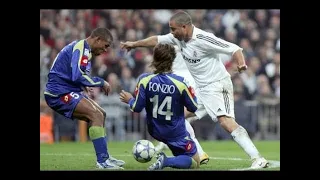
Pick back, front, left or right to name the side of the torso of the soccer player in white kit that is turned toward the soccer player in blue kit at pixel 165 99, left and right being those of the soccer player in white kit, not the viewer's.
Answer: front

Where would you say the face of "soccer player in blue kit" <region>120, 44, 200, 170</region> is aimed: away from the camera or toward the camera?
away from the camera

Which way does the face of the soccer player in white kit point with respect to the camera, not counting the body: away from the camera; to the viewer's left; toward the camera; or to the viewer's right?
to the viewer's left

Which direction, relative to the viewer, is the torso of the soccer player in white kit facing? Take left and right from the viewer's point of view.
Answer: facing the viewer and to the left of the viewer

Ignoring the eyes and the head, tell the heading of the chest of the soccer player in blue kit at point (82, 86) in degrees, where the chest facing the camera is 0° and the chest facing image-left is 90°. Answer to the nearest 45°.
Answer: approximately 270°

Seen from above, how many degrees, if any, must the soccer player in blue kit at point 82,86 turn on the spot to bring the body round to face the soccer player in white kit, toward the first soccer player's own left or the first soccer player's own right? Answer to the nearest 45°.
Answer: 0° — they already face them

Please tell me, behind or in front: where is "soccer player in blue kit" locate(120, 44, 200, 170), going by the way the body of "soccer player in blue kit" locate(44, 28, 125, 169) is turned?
in front

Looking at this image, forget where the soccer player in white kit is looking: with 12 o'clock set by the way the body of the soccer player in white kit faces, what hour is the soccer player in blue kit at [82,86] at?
The soccer player in blue kit is roughly at 1 o'clock from the soccer player in white kit.
